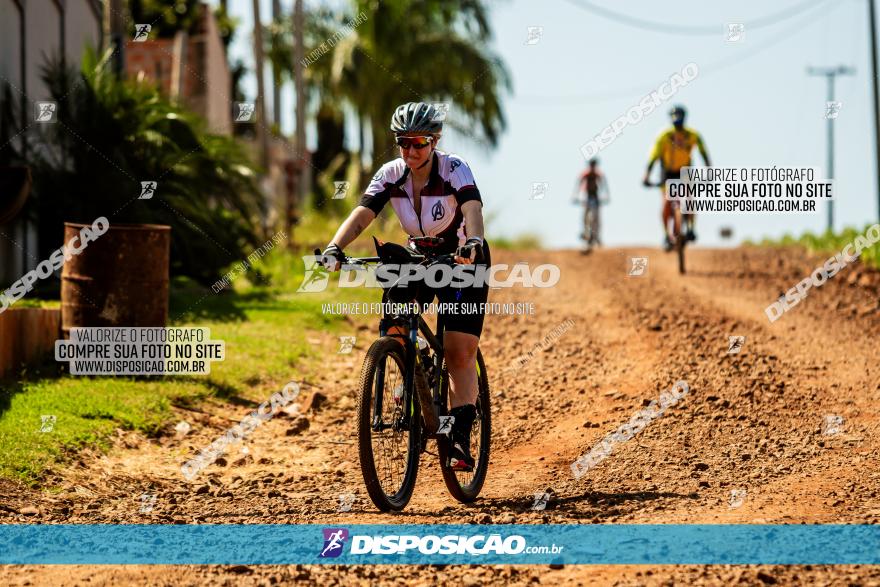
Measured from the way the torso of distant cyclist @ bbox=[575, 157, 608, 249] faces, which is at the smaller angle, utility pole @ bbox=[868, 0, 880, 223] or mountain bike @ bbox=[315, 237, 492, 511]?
the mountain bike

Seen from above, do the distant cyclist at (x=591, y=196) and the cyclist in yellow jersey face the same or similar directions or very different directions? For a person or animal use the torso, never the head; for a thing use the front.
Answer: same or similar directions

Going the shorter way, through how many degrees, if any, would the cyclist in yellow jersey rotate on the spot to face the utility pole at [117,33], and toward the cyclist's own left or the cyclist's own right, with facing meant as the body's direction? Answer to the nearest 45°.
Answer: approximately 90° to the cyclist's own right

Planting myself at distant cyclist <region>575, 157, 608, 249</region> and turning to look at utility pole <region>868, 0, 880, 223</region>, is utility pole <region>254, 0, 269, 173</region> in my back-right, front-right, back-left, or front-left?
back-left

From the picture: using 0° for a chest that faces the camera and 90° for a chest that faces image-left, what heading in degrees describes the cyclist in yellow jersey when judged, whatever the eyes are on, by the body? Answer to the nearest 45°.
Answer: approximately 0°

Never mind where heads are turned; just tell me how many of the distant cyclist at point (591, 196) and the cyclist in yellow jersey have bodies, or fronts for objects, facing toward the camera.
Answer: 2

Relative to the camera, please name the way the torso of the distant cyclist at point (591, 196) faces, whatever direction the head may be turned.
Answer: toward the camera

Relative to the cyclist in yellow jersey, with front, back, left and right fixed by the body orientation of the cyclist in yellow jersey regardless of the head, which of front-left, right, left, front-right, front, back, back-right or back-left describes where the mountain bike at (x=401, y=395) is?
front

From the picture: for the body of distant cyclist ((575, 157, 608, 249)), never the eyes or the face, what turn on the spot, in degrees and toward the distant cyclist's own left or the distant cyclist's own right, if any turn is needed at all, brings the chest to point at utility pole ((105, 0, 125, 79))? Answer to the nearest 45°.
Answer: approximately 45° to the distant cyclist's own right

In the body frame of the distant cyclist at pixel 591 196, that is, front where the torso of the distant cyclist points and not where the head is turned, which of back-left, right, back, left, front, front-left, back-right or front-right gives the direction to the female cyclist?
front

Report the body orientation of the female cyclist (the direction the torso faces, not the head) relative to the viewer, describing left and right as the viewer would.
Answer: facing the viewer and to the left of the viewer
